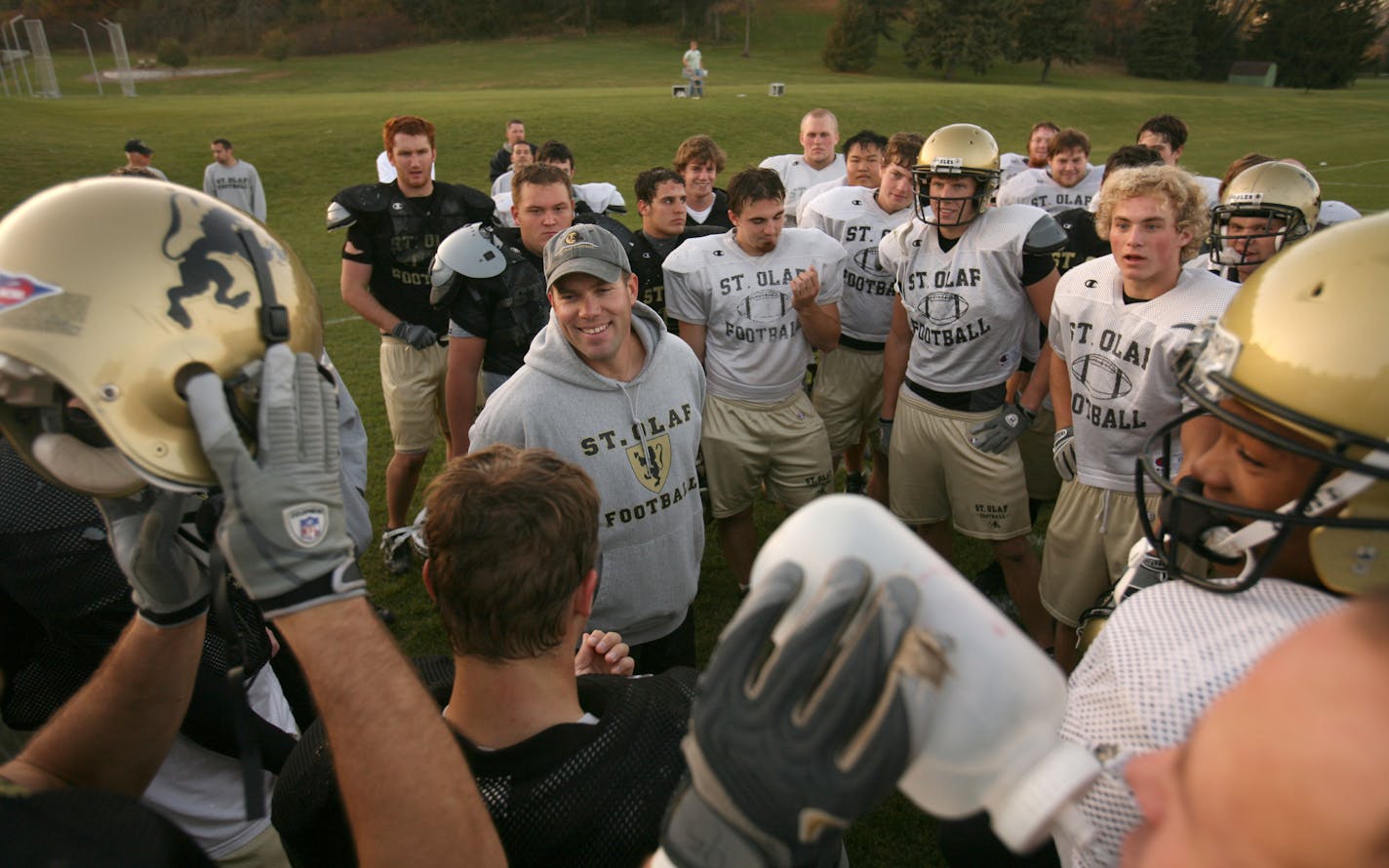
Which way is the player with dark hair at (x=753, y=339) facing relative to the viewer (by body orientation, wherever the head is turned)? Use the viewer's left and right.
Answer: facing the viewer

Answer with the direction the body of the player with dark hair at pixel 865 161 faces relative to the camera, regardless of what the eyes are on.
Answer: toward the camera

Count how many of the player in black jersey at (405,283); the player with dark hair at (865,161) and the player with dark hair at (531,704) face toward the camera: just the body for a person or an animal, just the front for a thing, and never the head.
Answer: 2

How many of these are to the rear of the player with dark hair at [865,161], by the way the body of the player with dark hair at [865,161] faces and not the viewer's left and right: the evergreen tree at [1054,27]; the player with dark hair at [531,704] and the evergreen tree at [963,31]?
2

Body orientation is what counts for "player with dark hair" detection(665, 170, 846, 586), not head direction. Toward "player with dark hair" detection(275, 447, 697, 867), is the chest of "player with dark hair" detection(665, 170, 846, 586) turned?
yes

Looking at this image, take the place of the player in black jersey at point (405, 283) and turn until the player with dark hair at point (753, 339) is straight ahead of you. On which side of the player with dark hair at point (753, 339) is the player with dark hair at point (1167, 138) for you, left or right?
left

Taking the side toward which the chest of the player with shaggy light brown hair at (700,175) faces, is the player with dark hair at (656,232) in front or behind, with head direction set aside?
in front

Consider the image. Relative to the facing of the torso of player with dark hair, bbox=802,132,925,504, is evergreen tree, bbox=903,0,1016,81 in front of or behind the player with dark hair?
behind

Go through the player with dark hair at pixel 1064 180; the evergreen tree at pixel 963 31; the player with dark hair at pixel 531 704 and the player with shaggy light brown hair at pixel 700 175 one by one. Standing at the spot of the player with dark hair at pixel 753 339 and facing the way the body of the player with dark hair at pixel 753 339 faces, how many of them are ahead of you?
1

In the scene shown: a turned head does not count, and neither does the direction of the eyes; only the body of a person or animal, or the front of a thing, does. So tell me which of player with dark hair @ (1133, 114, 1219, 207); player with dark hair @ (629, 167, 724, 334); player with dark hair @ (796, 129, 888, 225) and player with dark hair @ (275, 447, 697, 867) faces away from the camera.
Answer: player with dark hair @ (275, 447, 697, 867)

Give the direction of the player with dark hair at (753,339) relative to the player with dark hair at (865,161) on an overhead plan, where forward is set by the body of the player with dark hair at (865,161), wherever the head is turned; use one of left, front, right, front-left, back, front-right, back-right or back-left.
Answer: front

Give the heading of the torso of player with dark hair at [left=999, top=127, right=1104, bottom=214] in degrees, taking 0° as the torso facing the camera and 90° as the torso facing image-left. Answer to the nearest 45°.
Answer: approximately 0°

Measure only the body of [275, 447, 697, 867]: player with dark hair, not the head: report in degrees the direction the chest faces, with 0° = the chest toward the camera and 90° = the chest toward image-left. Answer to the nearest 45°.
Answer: approximately 180°

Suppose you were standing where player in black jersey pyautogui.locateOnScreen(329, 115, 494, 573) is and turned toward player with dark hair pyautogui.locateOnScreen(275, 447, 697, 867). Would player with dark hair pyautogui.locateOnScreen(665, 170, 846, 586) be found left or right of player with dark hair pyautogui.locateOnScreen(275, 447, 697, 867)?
left
